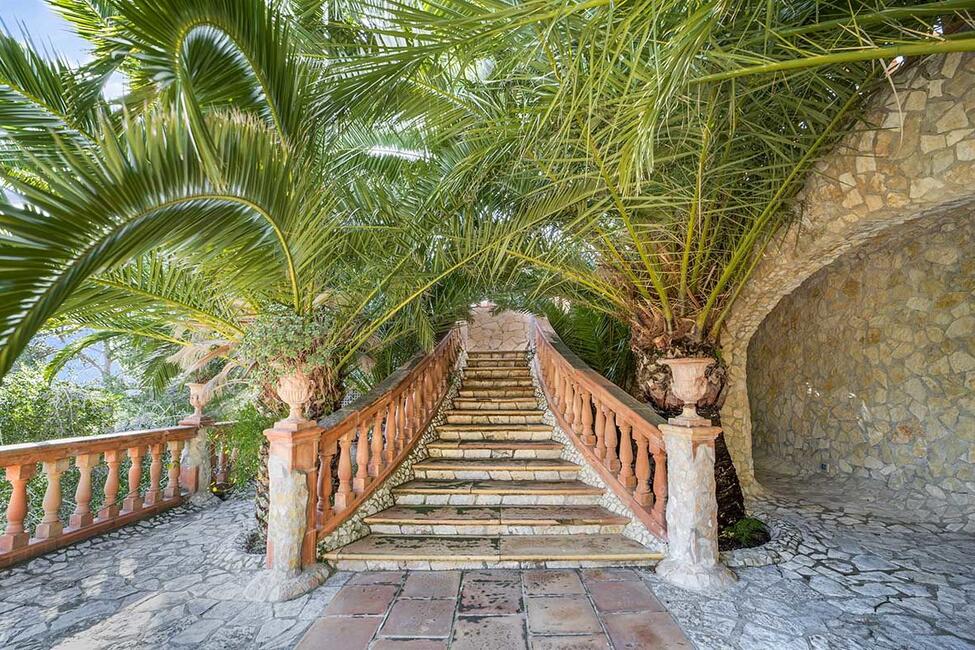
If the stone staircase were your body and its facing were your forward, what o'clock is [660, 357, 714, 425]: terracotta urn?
The terracotta urn is roughly at 10 o'clock from the stone staircase.

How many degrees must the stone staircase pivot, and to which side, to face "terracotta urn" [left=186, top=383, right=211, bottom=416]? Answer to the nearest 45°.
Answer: approximately 90° to its right

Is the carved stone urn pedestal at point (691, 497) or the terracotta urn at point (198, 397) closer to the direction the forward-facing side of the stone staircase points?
the carved stone urn pedestal

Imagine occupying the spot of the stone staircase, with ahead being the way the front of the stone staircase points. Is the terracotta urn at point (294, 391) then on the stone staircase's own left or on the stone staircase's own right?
on the stone staircase's own right

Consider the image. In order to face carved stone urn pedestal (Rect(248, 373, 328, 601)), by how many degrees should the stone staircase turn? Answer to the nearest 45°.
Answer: approximately 45° to its right

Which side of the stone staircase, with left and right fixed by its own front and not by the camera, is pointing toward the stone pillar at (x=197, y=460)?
right

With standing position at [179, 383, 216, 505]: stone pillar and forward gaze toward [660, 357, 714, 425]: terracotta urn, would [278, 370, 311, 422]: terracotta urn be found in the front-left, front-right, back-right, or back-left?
front-right

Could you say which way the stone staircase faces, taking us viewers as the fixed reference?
facing the viewer

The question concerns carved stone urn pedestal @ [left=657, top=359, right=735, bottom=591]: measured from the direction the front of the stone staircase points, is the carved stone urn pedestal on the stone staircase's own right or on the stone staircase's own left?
on the stone staircase's own left
